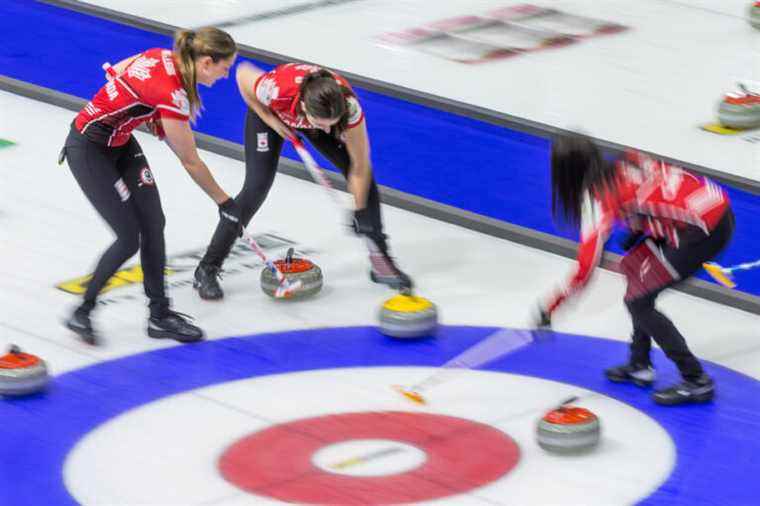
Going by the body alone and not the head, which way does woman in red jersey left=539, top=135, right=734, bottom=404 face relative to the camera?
to the viewer's left

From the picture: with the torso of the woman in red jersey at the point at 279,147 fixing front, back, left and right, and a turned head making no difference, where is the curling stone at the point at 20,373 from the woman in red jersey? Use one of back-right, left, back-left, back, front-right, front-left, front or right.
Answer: front-right

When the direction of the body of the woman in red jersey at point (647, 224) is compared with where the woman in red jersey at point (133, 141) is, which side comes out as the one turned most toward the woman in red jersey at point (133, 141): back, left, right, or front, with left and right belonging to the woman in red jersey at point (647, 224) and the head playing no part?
front

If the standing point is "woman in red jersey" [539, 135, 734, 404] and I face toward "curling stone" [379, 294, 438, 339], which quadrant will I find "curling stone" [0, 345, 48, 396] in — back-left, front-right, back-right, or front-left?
front-left

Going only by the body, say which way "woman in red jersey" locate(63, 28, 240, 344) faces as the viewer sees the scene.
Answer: to the viewer's right

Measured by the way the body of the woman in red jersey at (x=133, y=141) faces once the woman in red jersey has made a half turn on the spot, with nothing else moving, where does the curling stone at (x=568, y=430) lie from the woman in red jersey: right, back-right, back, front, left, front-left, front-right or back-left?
back-left

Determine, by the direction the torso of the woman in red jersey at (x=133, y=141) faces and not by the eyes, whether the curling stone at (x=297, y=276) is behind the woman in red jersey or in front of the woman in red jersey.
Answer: in front

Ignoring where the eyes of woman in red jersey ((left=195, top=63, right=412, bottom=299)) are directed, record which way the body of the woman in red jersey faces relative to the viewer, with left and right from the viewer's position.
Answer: facing the viewer

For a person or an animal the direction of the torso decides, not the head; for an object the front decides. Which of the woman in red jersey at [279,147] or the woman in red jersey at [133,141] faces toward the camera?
the woman in red jersey at [279,147]

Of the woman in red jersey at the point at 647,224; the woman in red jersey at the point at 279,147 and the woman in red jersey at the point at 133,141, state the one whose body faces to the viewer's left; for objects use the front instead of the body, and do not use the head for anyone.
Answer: the woman in red jersey at the point at 647,224

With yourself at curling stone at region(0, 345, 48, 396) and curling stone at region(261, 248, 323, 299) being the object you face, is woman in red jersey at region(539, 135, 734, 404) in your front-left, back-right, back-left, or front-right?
front-right

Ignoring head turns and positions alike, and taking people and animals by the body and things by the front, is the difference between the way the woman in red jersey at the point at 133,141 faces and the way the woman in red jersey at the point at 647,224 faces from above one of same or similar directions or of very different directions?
very different directions

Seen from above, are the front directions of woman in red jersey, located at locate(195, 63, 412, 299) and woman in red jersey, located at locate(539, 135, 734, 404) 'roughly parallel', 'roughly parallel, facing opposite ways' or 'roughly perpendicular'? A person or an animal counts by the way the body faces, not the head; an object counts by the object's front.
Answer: roughly perpendicular

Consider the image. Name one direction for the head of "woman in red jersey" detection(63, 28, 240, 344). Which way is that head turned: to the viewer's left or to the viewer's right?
to the viewer's right
